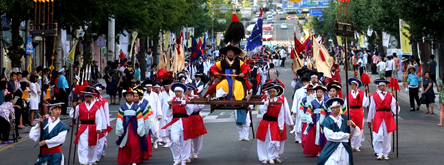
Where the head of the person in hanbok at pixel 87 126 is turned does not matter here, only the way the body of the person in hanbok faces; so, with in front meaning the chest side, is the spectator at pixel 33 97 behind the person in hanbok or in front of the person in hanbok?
behind

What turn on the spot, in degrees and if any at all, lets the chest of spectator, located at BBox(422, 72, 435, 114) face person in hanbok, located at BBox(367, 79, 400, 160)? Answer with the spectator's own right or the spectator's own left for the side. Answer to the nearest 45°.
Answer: approximately 45° to the spectator's own left

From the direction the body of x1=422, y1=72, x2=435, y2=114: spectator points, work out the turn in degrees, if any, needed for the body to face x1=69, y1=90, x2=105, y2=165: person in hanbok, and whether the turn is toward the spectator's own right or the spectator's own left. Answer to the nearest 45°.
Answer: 0° — they already face them

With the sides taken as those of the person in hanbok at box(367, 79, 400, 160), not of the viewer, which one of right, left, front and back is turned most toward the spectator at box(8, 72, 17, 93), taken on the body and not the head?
right

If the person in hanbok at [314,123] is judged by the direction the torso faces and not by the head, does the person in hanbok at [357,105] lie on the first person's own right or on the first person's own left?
on the first person's own left
